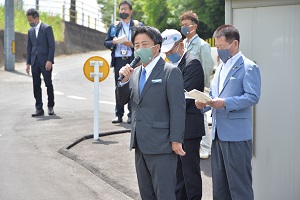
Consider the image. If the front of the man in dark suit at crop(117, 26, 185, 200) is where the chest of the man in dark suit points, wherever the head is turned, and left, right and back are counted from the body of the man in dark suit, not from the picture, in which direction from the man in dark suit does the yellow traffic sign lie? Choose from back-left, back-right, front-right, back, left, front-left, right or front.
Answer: back-right

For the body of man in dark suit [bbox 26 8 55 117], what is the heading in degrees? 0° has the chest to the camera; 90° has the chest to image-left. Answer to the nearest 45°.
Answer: approximately 45°

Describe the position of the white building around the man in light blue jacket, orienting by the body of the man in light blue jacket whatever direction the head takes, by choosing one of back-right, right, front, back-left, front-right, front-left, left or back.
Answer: back

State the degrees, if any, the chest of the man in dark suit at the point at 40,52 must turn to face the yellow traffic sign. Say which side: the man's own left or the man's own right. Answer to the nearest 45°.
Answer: approximately 45° to the man's own left

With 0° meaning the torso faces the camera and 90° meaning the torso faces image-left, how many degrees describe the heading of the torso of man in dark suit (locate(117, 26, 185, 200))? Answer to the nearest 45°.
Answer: approximately 45°

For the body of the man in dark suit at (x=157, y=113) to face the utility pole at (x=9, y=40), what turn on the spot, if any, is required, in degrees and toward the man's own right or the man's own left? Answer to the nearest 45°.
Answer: approximately 135° to the man's own right
